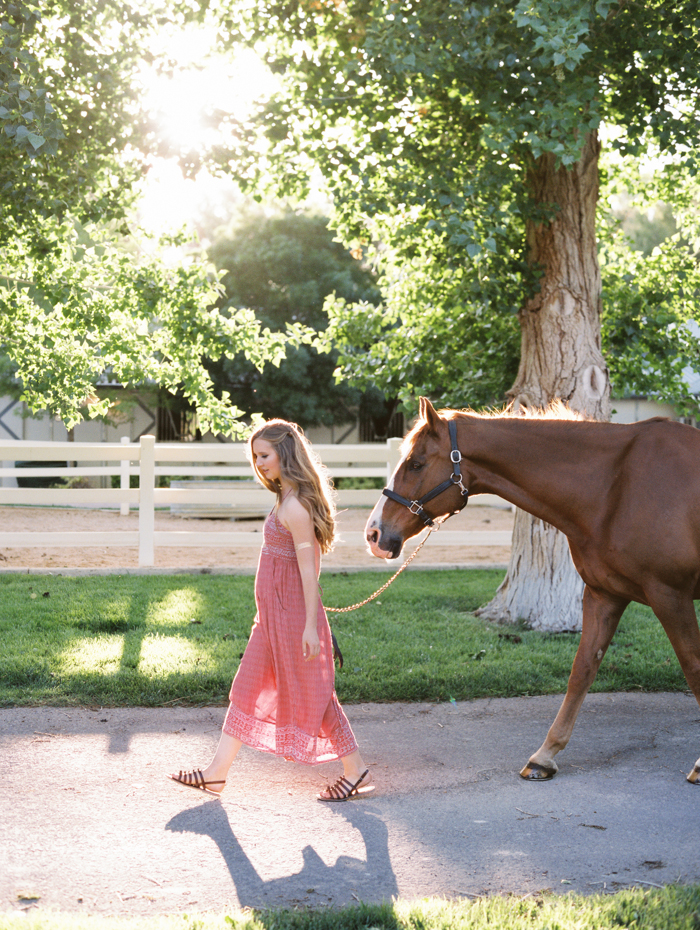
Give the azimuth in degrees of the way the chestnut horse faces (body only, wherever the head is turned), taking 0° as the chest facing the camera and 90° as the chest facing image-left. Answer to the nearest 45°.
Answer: approximately 90°

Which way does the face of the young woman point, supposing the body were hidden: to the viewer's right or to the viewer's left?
to the viewer's left

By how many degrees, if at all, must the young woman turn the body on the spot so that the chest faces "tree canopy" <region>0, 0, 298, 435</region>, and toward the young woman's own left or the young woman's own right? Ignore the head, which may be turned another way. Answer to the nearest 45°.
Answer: approximately 90° to the young woman's own right

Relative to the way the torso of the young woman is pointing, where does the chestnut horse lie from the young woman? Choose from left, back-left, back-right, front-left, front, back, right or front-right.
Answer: back

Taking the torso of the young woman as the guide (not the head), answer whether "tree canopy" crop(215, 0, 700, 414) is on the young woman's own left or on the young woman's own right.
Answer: on the young woman's own right

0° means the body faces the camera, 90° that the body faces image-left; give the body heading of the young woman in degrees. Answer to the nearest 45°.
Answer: approximately 90°

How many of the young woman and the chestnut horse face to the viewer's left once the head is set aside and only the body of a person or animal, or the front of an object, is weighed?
2
